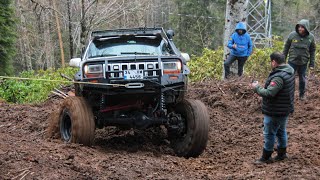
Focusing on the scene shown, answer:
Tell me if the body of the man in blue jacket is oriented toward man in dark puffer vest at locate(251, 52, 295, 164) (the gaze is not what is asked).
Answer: yes

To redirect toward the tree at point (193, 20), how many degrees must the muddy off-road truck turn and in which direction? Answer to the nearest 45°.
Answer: approximately 180°

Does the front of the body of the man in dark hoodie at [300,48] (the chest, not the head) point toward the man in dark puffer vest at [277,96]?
yes

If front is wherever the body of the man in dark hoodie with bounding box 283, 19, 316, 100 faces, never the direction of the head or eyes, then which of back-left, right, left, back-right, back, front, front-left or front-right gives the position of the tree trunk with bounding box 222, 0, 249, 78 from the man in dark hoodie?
back-right

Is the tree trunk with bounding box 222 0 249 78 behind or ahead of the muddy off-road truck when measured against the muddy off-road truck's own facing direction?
behind

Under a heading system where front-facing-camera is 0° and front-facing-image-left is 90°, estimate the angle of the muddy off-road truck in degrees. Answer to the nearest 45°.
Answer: approximately 0°

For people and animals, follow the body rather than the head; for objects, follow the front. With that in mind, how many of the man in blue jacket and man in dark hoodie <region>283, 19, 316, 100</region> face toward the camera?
2

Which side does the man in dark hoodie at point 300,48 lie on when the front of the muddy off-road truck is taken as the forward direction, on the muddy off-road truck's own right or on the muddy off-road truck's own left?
on the muddy off-road truck's own left

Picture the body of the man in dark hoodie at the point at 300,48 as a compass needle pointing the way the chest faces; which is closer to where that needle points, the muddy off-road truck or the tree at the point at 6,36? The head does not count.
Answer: the muddy off-road truck
